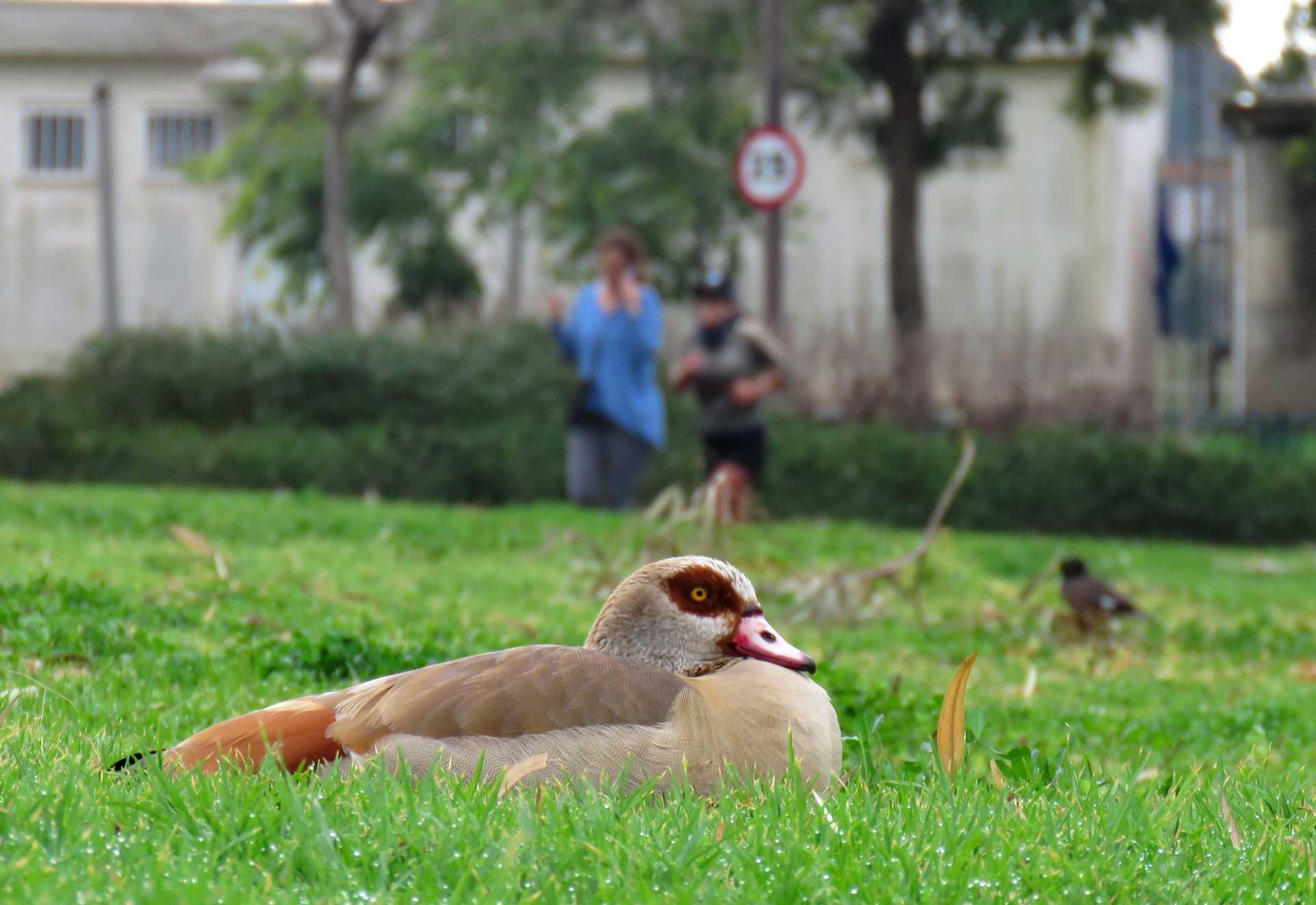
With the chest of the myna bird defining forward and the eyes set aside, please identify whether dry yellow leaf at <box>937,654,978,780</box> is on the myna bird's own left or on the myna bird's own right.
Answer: on the myna bird's own left

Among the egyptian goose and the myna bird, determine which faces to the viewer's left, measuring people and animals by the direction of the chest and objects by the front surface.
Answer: the myna bird

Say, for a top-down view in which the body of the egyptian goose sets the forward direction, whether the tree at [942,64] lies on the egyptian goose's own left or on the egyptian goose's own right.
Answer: on the egyptian goose's own left

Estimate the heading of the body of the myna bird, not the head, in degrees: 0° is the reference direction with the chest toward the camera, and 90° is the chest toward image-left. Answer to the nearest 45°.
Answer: approximately 90°

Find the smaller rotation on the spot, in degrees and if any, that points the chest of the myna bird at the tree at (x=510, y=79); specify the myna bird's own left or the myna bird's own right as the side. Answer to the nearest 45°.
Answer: approximately 45° to the myna bird's own right

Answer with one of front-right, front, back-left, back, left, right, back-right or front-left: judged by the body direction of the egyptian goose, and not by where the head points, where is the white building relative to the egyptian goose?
left

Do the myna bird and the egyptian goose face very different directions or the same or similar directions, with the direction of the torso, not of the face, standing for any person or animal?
very different directions

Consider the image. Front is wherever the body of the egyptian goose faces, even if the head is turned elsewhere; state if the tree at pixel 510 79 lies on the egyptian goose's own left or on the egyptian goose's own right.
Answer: on the egyptian goose's own left

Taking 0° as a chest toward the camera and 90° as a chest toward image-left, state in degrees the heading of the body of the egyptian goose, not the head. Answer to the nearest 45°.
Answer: approximately 270°

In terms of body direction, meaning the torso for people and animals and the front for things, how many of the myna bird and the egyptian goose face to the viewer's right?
1

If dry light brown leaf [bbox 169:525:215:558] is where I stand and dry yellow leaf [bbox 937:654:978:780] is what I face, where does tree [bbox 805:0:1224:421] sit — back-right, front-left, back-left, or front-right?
back-left

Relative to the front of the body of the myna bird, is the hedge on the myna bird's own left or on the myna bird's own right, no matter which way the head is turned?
on the myna bird's own right

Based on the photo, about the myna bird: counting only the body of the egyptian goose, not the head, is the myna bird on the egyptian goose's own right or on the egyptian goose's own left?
on the egyptian goose's own left

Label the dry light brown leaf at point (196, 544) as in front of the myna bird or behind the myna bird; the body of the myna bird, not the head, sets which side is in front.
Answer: in front

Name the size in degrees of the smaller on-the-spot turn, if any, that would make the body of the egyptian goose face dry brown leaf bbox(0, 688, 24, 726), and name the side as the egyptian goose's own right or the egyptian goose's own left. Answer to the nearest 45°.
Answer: approximately 135° to the egyptian goose's own left
